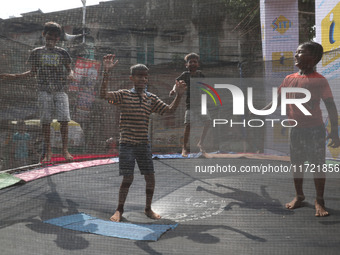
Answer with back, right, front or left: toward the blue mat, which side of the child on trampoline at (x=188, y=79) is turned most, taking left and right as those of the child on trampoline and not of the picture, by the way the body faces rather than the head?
front

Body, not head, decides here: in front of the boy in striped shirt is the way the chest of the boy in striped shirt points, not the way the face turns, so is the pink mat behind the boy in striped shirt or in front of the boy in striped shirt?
behind

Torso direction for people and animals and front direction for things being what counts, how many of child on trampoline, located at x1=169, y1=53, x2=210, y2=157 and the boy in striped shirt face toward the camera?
2

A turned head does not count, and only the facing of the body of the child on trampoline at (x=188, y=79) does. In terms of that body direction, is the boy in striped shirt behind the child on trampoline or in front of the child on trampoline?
in front

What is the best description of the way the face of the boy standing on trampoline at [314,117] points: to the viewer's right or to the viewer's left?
to the viewer's left

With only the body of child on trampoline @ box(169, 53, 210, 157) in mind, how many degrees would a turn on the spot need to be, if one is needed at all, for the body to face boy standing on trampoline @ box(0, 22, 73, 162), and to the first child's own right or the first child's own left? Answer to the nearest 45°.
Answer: approximately 45° to the first child's own right

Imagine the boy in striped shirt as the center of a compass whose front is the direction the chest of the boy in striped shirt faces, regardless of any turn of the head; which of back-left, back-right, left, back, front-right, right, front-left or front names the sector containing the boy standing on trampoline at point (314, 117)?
left

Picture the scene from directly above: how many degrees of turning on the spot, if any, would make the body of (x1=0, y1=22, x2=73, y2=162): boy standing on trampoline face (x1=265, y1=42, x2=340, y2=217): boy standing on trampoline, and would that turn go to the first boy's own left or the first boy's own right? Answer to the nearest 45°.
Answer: approximately 45° to the first boy's own left

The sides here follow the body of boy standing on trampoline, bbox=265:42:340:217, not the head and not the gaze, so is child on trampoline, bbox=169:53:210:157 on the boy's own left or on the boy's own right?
on the boy's own right

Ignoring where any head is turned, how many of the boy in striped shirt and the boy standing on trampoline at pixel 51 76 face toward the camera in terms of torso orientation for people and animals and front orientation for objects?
2

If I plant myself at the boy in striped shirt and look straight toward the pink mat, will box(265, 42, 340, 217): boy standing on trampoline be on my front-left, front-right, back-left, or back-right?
back-right
